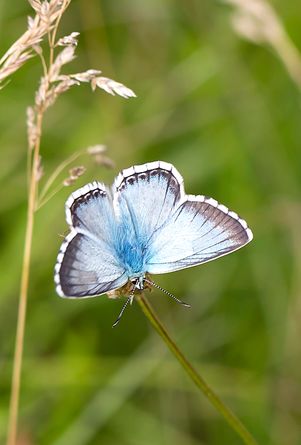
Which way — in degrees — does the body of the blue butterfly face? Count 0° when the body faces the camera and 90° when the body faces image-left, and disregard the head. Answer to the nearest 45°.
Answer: approximately 0°
